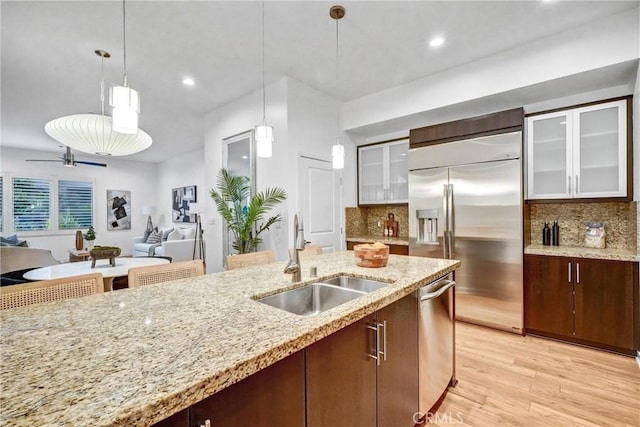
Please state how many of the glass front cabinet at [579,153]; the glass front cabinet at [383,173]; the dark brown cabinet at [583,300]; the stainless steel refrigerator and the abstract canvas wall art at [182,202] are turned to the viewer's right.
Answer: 0

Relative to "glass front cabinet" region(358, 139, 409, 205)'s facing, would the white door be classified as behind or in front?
in front

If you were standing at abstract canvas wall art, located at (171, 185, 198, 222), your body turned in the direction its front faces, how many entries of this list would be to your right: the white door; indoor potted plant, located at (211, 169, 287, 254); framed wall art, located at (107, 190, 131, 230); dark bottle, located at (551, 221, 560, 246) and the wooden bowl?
1

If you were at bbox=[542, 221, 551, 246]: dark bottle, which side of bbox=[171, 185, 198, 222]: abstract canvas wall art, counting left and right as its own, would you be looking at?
left

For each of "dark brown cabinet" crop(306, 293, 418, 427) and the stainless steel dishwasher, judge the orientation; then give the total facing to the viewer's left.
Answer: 0

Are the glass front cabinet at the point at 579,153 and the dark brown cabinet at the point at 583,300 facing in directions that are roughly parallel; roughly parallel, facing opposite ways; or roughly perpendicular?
roughly parallel

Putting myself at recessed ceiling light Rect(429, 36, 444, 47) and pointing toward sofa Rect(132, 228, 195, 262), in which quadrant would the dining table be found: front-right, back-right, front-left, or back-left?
front-left

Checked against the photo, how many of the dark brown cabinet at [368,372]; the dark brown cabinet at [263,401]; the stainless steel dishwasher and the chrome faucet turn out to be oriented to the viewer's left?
0

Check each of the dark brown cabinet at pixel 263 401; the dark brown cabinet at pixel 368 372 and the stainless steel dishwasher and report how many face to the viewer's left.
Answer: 0

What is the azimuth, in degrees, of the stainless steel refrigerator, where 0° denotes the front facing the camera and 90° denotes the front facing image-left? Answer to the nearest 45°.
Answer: approximately 45°

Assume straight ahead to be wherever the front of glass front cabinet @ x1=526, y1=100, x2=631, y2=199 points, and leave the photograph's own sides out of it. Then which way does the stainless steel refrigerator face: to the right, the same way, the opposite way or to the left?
the same way

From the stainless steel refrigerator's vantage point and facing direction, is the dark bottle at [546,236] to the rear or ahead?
to the rear

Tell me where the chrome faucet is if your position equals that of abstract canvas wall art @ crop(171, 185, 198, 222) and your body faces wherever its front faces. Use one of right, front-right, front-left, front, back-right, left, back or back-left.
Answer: front-left

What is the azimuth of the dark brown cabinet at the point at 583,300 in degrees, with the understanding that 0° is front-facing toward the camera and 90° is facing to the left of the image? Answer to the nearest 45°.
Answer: approximately 45°

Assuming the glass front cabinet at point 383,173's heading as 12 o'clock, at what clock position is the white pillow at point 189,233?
The white pillow is roughly at 2 o'clock from the glass front cabinet.

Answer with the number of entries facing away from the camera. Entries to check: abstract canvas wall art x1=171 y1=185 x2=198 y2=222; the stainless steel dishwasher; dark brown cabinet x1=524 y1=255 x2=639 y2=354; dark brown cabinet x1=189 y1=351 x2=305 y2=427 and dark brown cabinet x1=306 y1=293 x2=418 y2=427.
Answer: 0

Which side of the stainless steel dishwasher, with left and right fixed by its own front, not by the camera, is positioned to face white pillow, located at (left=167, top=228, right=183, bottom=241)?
back
